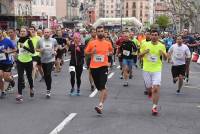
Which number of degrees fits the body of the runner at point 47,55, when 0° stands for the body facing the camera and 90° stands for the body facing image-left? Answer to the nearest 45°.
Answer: approximately 0°

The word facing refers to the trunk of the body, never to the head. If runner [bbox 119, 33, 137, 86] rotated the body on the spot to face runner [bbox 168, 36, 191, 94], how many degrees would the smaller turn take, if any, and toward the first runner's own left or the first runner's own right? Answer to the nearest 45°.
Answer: approximately 45° to the first runner's own left

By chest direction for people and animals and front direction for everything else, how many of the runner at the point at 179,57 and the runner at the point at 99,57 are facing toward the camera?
2

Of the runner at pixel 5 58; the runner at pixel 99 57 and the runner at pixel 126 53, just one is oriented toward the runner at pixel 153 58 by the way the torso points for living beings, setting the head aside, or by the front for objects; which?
the runner at pixel 126 53

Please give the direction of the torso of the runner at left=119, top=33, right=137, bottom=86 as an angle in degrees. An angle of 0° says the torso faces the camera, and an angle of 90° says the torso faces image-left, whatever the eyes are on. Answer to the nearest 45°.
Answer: approximately 0°

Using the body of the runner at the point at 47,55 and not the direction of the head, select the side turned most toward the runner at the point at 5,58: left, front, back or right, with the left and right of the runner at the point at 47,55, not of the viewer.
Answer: right

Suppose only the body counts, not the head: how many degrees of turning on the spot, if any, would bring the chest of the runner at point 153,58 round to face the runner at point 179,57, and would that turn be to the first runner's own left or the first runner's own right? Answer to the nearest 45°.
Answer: approximately 180°
